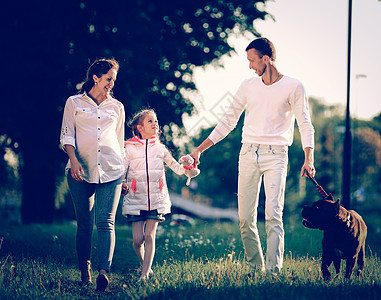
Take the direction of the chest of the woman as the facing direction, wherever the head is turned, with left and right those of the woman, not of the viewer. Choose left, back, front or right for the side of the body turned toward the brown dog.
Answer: left

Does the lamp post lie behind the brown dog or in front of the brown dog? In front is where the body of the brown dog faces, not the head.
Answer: behind

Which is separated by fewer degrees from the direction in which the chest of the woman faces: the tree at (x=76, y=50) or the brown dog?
the brown dog

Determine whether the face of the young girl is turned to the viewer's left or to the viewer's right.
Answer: to the viewer's right

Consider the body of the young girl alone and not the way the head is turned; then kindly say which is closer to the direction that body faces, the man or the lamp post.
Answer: the man

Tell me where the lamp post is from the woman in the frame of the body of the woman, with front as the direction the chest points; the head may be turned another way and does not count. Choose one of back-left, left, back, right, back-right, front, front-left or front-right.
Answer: back-left

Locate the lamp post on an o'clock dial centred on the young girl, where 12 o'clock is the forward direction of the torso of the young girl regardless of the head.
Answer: The lamp post is roughly at 7 o'clock from the young girl.

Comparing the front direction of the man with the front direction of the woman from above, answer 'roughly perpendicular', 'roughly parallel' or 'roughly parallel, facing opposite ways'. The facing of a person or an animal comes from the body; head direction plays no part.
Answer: roughly parallel

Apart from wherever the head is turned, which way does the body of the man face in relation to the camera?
toward the camera

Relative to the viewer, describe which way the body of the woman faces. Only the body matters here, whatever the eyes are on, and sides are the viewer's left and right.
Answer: facing the viewer

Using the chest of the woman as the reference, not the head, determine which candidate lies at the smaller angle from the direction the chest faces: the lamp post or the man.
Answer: the man
